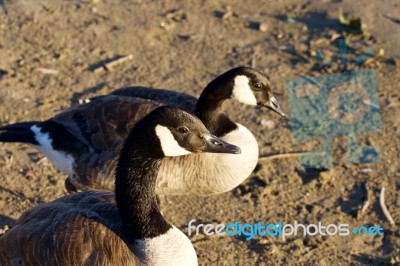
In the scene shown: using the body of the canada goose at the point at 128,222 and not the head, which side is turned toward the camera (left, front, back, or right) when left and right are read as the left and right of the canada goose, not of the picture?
right

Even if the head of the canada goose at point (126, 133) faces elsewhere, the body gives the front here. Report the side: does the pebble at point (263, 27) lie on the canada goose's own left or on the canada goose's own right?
on the canada goose's own left

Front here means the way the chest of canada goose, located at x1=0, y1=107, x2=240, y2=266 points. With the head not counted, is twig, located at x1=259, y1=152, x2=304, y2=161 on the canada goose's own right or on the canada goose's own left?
on the canada goose's own left

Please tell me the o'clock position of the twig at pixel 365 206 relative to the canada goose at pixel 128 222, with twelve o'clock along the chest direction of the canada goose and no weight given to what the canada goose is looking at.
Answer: The twig is roughly at 11 o'clock from the canada goose.

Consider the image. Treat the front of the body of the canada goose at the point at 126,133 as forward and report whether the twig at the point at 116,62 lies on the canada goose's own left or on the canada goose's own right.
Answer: on the canada goose's own left

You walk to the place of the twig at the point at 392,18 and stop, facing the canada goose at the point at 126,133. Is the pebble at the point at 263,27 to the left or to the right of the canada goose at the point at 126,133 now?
right

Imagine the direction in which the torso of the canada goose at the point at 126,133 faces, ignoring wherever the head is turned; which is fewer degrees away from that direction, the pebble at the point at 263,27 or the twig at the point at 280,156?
the twig

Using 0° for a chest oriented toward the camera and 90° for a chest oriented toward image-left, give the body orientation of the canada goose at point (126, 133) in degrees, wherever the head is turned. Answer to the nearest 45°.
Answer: approximately 270°

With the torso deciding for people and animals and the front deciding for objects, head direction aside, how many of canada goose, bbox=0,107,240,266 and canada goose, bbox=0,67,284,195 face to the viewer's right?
2

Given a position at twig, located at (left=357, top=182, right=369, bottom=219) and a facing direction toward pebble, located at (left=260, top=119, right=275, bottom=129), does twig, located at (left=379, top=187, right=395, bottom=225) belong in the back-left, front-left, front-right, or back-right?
back-right

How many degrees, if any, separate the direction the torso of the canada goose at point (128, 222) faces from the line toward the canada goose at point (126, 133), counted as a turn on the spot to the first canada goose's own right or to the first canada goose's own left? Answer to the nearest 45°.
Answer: approximately 90° to the first canada goose's own left
